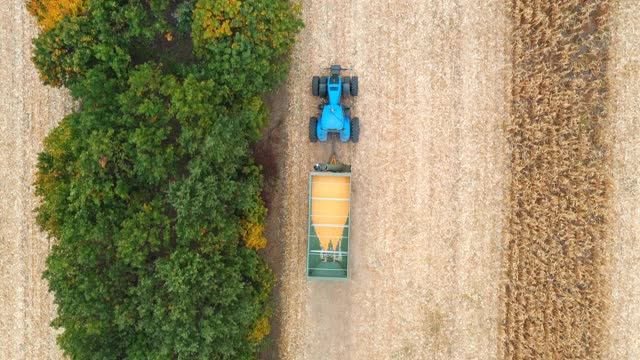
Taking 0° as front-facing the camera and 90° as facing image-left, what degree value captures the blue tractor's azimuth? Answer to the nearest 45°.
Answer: approximately 180°
